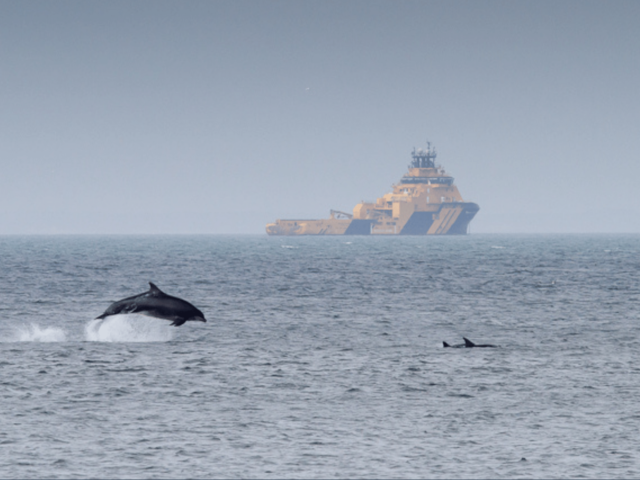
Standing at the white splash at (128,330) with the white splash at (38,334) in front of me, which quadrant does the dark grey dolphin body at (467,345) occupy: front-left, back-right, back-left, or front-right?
back-left

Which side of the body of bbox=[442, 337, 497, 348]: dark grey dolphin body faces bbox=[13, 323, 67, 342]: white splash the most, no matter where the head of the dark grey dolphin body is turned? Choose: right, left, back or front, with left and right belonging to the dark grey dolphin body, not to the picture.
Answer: back

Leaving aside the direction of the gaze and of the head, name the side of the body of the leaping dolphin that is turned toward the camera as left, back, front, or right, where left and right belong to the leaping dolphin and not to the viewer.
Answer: right

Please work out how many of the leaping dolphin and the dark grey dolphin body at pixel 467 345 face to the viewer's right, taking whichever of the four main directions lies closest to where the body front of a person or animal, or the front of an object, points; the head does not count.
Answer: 2

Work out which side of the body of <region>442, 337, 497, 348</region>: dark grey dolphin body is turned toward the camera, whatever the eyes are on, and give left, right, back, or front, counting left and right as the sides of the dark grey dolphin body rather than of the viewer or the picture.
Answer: right

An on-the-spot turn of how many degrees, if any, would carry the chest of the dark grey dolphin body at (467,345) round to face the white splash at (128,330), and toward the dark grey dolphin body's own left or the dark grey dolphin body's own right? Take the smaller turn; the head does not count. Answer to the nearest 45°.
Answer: approximately 180°

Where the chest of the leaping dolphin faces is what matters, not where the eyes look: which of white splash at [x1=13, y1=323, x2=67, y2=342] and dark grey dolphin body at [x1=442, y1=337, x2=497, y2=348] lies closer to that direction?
the dark grey dolphin body
